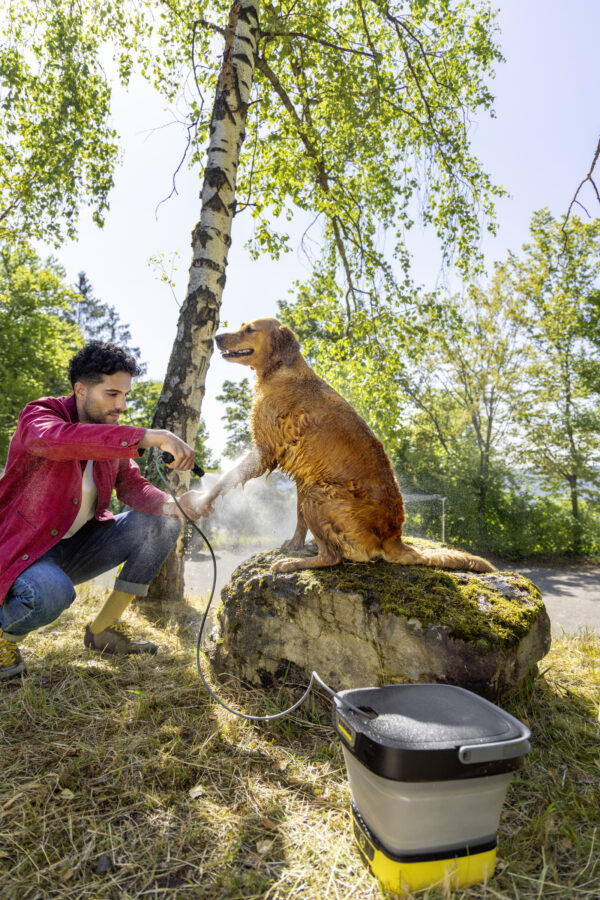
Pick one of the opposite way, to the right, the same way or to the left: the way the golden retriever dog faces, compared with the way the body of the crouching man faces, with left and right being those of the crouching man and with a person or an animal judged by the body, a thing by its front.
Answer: the opposite way

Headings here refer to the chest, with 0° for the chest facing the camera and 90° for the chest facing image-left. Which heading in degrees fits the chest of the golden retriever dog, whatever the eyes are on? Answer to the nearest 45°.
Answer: approximately 90°

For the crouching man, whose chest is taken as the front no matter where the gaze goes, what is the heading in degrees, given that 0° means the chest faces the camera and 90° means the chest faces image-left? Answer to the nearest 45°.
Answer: approximately 315°

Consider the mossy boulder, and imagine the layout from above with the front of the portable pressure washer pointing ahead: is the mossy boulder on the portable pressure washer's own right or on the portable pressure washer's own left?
on the portable pressure washer's own right

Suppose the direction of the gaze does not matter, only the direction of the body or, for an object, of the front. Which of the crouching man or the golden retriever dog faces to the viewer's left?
the golden retriever dog
